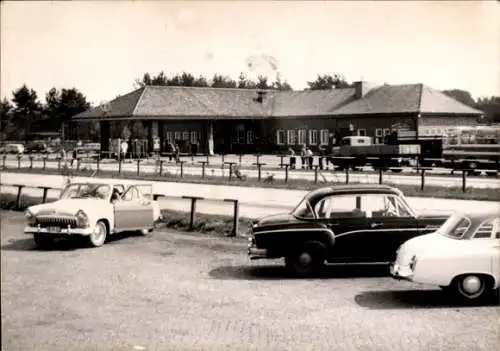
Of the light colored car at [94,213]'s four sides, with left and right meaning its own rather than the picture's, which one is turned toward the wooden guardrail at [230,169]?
back

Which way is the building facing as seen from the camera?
toward the camera

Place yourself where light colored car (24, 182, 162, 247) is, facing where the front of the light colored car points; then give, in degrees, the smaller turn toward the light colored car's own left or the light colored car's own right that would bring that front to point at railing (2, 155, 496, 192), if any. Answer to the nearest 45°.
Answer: approximately 180°

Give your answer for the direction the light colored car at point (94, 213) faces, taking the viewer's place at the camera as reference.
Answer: facing the viewer and to the left of the viewer

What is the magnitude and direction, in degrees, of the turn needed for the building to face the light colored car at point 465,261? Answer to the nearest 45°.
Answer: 0° — it already faces it

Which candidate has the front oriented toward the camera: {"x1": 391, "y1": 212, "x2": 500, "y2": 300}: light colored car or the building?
the building

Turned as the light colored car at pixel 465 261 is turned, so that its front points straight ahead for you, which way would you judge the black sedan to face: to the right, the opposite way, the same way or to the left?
the same way

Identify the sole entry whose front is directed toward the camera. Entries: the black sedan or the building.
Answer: the building

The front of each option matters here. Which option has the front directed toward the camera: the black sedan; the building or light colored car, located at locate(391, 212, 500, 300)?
the building

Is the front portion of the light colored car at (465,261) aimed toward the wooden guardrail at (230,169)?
no
